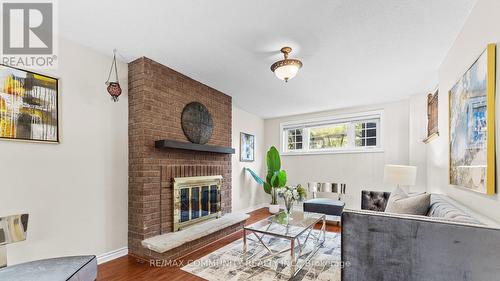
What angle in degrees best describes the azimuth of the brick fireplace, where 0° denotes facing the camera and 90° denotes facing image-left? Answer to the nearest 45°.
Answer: approximately 315°

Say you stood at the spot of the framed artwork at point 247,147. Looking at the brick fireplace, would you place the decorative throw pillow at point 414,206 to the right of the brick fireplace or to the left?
left

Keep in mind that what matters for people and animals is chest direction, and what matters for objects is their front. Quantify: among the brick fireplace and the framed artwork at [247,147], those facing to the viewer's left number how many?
0

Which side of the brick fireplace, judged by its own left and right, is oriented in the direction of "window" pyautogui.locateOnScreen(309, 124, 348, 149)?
left

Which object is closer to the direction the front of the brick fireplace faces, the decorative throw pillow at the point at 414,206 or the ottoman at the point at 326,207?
the decorative throw pillow

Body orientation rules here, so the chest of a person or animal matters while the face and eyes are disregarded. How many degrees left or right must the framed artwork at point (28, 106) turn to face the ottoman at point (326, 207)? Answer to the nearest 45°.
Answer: approximately 45° to its left

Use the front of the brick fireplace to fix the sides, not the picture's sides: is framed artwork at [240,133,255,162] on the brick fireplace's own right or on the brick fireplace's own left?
on the brick fireplace's own left
